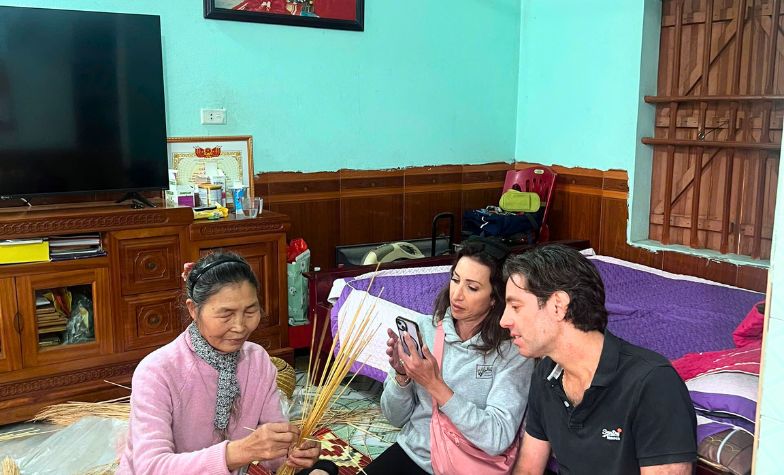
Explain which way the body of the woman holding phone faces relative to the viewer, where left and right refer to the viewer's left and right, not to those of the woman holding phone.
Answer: facing the viewer and to the left of the viewer

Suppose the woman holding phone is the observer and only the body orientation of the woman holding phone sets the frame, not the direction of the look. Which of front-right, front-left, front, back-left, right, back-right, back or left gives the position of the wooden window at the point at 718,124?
back

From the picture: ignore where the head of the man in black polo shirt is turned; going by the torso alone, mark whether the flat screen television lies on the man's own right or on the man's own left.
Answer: on the man's own right

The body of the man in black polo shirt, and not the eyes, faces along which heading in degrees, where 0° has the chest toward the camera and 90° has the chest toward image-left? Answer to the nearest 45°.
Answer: approximately 45°

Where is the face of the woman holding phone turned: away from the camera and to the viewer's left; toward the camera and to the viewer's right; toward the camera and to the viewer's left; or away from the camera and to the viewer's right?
toward the camera and to the viewer's left

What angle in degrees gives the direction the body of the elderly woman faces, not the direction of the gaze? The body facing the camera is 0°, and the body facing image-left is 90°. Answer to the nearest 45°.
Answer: approximately 315°

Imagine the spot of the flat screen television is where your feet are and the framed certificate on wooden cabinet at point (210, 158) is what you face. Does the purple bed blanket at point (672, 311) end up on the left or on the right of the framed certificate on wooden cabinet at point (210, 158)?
right

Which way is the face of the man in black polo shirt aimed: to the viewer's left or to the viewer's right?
to the viewer's left

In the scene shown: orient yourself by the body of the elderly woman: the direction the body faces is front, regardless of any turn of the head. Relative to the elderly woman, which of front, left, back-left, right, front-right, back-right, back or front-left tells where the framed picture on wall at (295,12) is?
back-left

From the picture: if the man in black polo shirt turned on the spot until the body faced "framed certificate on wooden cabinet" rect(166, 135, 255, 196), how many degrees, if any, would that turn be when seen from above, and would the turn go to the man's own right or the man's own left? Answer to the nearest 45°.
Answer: approximately 90° to the man's own right

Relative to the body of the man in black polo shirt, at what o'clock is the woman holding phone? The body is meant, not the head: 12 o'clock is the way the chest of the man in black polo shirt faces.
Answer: The woman holding phone is roughly at 3 o'clock from the man in black polo shirt.
